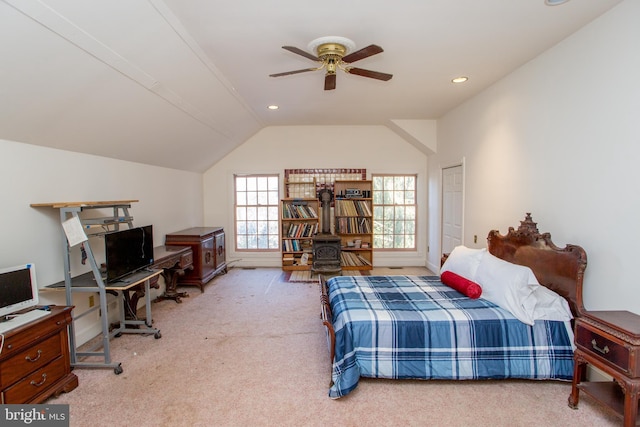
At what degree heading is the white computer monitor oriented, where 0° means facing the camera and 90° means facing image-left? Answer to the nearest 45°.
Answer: approximately 315°

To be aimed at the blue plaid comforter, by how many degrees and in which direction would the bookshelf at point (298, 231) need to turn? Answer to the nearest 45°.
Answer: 0° — it already faces it

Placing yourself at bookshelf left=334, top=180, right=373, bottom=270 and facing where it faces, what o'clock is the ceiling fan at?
The ceiling fan is roughly at 12 o'clock from the bookshelf.

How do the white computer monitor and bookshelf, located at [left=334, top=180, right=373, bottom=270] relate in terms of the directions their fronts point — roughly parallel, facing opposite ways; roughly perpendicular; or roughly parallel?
roughly perpendicular

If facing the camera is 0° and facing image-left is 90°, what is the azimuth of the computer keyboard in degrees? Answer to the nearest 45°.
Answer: approximately 315°

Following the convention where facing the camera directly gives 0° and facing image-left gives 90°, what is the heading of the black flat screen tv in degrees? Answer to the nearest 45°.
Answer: approximately 315°

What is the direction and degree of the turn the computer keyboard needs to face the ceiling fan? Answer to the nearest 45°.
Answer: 0° — it already faces it

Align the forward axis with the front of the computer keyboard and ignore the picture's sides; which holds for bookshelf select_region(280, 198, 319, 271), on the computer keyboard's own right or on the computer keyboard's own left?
on the computer keyboard's own left

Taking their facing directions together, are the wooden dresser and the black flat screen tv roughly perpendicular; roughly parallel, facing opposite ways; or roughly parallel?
roughly parallel

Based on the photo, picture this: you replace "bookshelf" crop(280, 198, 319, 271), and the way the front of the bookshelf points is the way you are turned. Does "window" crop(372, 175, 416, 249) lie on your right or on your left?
on your left

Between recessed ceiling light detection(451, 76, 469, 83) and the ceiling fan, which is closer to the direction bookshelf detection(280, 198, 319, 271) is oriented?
the ceiling fan

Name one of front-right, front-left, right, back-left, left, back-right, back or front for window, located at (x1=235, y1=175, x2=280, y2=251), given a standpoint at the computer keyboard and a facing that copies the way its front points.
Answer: left

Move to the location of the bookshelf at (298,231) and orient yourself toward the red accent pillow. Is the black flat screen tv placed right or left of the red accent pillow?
right

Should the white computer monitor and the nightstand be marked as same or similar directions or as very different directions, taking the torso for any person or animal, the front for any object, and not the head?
very different directions
